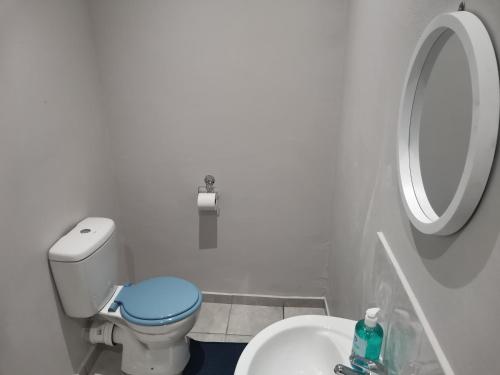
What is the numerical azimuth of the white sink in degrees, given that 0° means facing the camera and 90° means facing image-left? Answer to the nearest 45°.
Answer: approximately 90°

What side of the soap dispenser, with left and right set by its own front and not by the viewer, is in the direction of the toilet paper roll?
right

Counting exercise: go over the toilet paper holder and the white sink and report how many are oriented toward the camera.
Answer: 1

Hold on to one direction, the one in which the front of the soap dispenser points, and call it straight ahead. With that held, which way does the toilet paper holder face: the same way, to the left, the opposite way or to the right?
to the left
